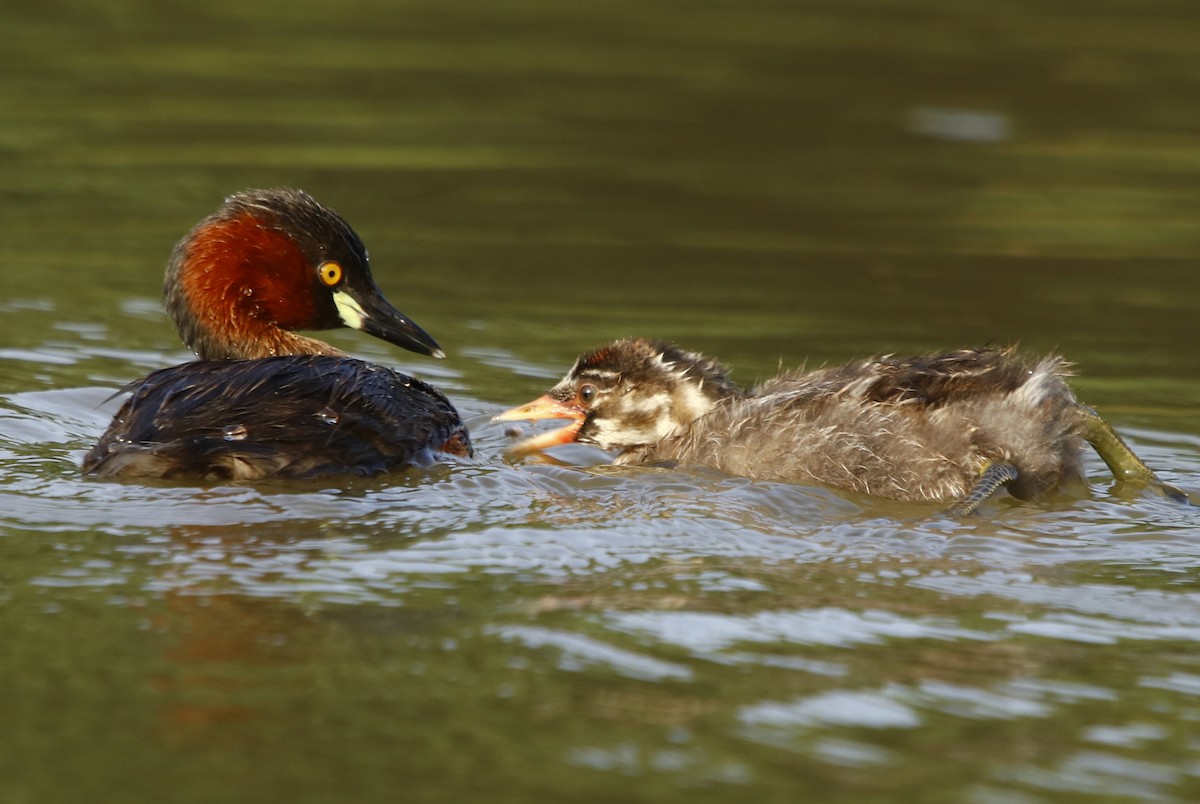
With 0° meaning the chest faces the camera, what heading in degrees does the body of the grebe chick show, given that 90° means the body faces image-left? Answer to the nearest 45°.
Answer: approximately 90°
